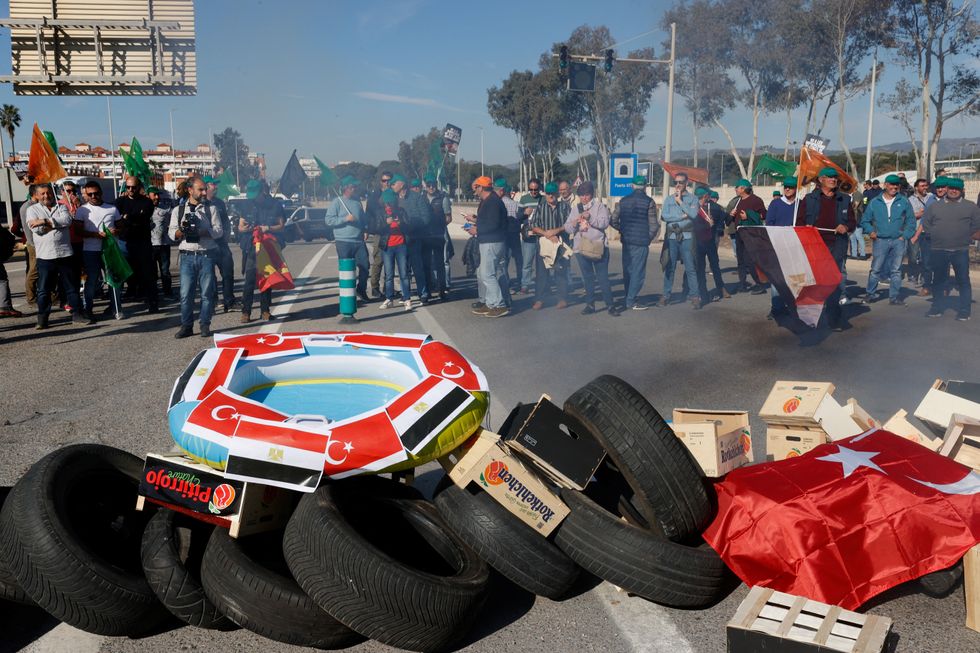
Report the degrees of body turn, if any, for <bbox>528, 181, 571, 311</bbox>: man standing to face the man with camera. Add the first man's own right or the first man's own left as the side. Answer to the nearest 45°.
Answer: approximately 45° to the first man's own right

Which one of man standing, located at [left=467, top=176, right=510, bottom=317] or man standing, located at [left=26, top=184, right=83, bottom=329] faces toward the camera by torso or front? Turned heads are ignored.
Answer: man standing, located at [left=26, top=184, right=83, bottom=329]

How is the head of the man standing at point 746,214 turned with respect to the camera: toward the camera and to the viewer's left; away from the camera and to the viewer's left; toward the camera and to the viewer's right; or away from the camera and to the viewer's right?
toward the camera and to the viewer's left

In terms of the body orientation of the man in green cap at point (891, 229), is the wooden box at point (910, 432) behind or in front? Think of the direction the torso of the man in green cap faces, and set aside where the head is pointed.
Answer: in front

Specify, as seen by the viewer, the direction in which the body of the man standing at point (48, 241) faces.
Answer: toward the camera

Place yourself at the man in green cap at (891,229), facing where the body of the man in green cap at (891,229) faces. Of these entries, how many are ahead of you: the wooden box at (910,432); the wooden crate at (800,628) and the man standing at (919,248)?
2

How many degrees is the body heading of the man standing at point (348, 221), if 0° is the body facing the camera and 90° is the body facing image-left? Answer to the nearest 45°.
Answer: approximately 315°

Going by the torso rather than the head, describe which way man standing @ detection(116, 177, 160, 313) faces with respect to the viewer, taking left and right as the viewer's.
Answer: facing the viewer

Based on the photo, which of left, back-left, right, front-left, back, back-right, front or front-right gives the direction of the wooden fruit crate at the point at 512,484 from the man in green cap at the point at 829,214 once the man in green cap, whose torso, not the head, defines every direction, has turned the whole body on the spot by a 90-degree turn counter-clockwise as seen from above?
right

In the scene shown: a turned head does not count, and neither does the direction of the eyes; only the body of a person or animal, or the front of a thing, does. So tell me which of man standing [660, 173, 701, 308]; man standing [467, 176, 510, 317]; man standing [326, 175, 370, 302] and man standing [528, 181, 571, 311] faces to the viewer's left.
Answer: man standing [467, 176, 510, 317]

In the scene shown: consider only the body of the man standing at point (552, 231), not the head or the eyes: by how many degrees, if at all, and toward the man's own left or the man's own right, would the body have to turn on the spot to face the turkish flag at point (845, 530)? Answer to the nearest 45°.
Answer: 0° — they already face it

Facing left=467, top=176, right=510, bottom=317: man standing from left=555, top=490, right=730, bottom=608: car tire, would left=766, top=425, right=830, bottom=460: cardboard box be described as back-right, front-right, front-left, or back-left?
front-right

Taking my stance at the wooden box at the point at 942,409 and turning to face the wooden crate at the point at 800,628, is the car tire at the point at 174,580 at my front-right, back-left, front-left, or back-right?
front-right

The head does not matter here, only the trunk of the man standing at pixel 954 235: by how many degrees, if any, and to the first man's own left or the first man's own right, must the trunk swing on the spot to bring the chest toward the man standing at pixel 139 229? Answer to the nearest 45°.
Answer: approximately 90° to the first man's own right

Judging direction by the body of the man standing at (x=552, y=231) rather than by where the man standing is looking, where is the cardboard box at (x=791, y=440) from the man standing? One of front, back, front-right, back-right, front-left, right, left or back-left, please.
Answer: front
